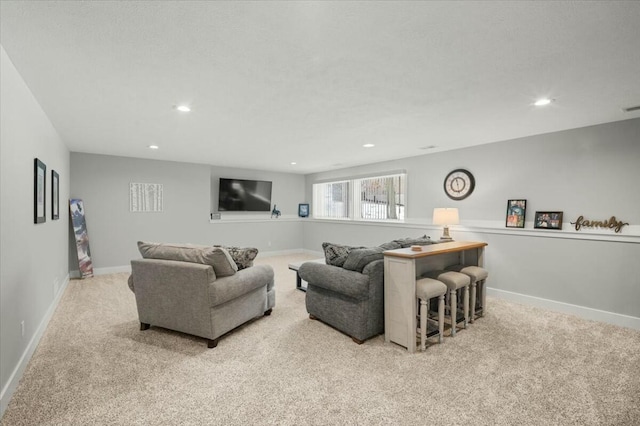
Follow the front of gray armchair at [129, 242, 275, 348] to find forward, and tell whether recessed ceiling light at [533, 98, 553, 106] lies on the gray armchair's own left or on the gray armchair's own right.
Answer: on the gray armchair's own right

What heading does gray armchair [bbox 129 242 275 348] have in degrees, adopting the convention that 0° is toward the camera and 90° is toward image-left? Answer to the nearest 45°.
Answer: approximately 225°

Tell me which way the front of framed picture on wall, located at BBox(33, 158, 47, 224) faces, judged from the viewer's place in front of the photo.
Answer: facing to the right of the viewer

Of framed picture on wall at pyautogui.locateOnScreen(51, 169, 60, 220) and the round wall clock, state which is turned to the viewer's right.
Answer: the framed picture on wall

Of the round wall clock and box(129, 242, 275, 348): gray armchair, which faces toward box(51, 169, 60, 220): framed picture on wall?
the round wall clock

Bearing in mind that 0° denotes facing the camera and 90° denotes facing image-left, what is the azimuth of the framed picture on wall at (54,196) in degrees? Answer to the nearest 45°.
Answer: approximately 270°

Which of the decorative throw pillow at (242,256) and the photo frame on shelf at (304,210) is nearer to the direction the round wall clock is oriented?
the decorative throw pillow

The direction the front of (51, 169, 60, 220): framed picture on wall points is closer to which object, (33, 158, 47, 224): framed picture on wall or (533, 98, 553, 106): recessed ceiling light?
the recessed ceiling light

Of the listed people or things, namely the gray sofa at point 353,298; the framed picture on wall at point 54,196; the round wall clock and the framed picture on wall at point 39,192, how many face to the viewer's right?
2

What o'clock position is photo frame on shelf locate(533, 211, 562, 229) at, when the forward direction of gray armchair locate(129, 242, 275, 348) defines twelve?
The photo frame on shelf is roughly at 2 o'clock from the gray armchair.

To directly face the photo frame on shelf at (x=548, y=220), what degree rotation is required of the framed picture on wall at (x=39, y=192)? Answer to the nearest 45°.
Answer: approximately 45° to its right

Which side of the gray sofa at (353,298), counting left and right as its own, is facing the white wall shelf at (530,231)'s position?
right

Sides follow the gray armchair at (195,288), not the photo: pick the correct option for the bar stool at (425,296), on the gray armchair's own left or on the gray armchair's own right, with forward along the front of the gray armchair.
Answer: on the gray armchair's own right
